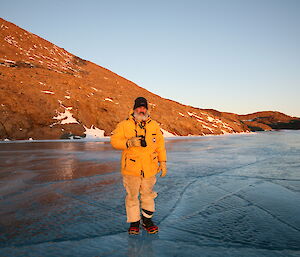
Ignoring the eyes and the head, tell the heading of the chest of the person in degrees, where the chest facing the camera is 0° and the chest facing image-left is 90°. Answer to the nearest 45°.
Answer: approximately 0°
